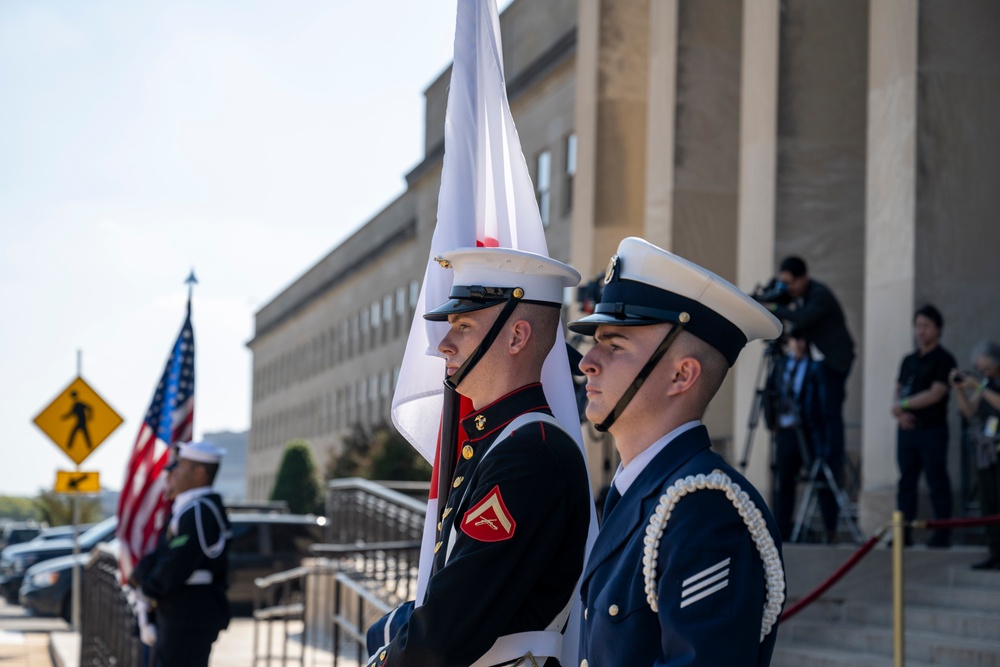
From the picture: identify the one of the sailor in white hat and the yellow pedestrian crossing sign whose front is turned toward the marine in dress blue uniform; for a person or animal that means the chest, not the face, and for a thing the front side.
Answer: the yellow pedestrian crossing sign

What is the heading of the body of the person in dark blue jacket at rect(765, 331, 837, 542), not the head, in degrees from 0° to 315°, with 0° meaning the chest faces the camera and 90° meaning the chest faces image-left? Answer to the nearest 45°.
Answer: approximately 45°

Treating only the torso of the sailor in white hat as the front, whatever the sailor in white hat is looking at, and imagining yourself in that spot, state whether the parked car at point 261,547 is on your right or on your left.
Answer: on your right

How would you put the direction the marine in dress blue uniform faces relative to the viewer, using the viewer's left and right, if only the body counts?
facing to the left of the viewer

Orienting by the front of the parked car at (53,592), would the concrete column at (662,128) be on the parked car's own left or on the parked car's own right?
on the parked car's own left

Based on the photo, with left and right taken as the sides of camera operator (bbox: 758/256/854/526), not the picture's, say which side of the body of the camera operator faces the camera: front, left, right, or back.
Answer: left

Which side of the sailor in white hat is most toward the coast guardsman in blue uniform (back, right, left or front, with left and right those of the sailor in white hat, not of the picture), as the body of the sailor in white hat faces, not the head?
left

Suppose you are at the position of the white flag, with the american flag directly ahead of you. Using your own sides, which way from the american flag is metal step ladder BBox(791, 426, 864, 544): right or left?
right

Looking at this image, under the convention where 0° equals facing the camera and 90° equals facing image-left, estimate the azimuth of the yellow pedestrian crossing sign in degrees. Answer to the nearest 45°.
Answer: approximately 0°
